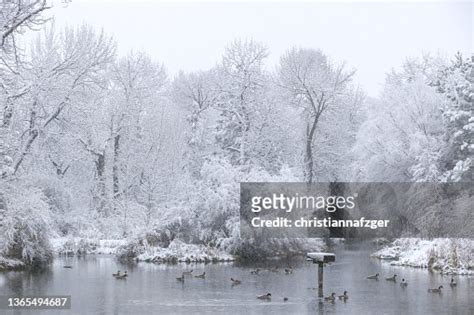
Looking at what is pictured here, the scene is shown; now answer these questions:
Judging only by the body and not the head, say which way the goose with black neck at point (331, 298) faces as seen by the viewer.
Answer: to the viewer's right

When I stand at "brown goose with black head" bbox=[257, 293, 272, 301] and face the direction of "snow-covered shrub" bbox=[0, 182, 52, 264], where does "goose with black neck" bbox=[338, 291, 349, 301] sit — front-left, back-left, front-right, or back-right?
back-right

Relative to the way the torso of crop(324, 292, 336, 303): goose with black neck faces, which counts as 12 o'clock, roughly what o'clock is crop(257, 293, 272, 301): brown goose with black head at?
crop(257, 293, 272, 301): brown goose with black head is roughly at 6 o'clock from crop(324, 292, 336, 303): goose with black neck.
